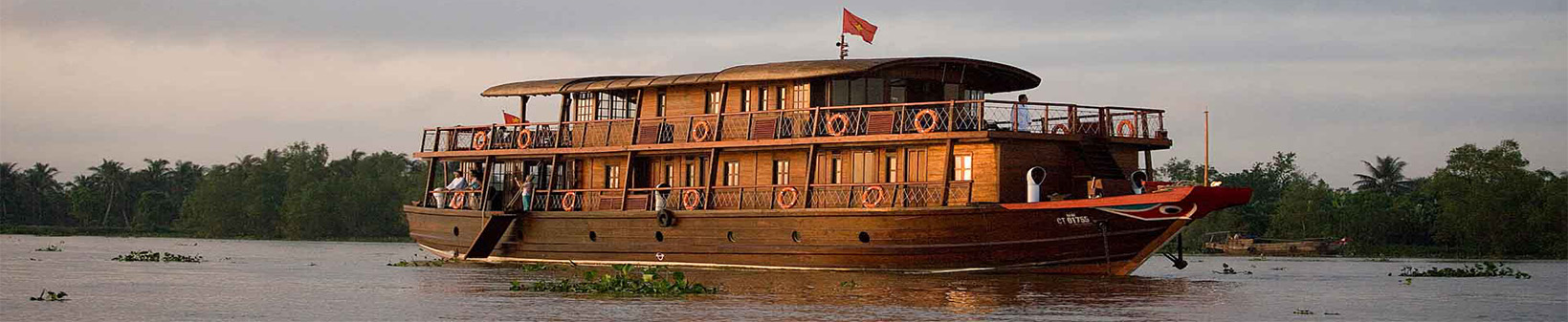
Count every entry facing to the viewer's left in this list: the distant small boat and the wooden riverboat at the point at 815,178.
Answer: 0

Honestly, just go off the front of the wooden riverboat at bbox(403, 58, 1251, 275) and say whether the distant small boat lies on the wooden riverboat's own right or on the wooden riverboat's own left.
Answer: on the wooden riverboat's own left

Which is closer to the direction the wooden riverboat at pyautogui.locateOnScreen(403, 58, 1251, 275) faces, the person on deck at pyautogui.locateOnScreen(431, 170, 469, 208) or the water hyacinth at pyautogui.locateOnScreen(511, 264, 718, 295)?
the water hyacinth

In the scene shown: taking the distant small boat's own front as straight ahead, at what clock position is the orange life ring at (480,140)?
The orange life ring is roughly at 4 o'clock from the distant small boat.

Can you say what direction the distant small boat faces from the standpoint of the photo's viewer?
facing to the right of the viewer

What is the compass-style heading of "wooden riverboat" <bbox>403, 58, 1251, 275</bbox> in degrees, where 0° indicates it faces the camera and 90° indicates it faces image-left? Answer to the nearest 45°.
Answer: approximately 315°
